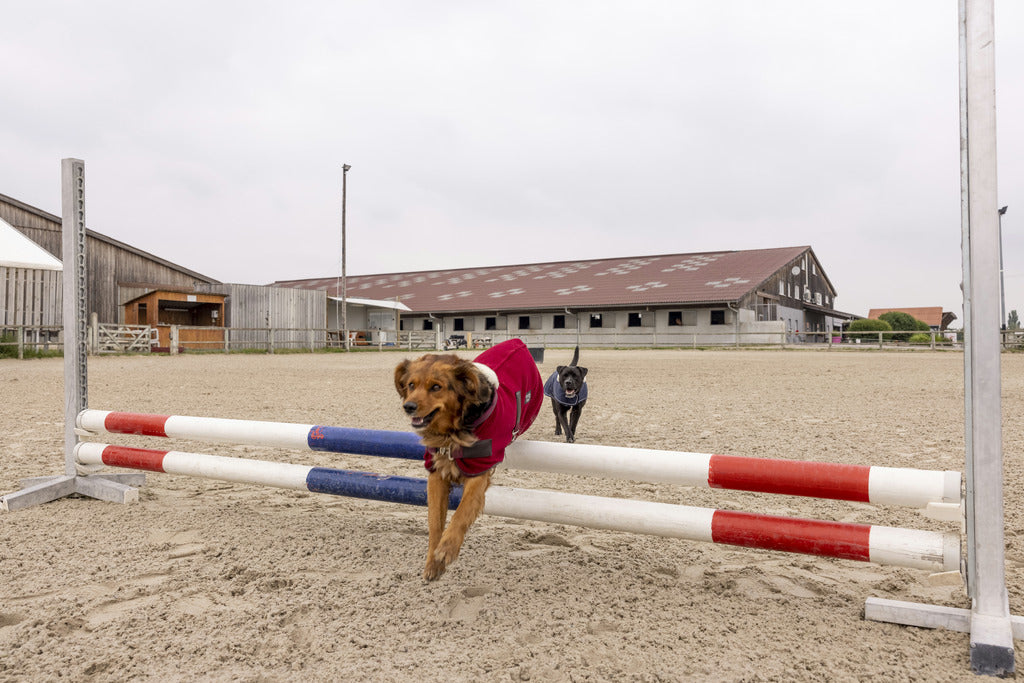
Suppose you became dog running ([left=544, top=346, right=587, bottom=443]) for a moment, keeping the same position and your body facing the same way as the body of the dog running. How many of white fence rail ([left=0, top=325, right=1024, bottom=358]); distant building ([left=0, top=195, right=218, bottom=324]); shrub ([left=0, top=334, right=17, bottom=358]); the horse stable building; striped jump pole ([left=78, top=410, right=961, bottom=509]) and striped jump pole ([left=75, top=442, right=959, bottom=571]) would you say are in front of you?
2

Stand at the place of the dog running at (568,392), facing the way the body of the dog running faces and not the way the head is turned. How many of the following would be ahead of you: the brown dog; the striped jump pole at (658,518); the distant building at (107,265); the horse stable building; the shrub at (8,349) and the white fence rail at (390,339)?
2

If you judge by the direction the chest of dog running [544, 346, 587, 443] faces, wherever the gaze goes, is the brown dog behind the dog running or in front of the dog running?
in front

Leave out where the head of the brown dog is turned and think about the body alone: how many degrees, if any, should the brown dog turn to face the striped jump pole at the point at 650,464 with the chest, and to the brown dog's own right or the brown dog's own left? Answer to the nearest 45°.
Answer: approximately 135° to the brown dog's own left

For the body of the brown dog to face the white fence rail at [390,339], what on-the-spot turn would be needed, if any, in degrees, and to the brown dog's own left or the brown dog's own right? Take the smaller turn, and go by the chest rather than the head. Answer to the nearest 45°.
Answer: approximately 135° to the brown dog's own right

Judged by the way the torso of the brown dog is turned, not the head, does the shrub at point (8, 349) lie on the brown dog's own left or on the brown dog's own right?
on the brown dog's own right

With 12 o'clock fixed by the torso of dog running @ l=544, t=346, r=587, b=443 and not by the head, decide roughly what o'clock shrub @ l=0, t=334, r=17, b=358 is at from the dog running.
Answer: The shrub is roughly at 4 o'clock from the dog running.

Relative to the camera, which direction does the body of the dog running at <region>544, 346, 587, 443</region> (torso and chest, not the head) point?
toward the camera

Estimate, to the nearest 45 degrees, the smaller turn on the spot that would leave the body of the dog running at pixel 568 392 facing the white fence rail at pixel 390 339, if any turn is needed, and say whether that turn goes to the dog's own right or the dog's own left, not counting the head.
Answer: approximately 180°

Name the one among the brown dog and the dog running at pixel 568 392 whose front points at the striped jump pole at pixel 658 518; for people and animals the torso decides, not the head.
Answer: the dog running

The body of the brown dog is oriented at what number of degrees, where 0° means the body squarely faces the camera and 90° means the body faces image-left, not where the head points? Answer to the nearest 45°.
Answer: approximately 45°

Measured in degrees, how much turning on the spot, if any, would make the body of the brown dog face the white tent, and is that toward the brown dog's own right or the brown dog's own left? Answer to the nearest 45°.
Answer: approximately 90° to the brown dog's own right

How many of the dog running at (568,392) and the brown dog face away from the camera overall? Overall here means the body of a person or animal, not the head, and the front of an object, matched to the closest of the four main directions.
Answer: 0

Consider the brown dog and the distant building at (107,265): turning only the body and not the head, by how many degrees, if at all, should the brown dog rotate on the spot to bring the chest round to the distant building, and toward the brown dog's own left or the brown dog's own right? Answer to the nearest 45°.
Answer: approximately 90° to the brown dog's own right

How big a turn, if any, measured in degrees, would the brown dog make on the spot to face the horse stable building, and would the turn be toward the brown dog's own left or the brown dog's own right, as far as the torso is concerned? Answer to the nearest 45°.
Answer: approximately 135° to the brown dog's own right

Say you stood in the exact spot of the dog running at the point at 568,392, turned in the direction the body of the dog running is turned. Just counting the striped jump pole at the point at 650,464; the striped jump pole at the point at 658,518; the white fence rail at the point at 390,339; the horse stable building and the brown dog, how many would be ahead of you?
3

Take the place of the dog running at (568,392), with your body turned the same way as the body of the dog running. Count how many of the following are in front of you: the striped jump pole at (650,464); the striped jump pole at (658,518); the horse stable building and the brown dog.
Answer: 3
